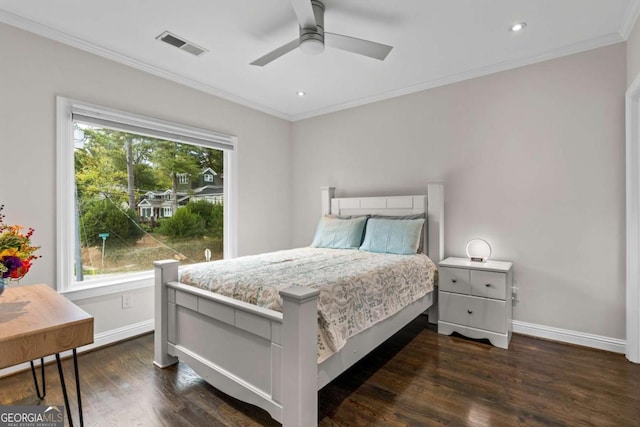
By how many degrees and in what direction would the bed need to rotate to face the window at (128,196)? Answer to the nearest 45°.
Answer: approximately 90° to its right

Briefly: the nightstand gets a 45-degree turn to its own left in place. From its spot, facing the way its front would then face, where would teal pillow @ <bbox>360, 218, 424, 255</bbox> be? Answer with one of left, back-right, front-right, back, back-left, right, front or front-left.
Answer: right

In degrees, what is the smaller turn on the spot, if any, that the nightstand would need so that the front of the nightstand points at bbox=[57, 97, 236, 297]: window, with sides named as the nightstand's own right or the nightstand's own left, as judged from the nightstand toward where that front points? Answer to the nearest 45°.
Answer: approximately 45° to the nightstand's own right

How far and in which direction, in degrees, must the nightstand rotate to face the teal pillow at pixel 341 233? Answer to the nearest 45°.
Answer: approximately 45° to its right

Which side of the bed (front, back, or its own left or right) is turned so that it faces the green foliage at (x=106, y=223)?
right

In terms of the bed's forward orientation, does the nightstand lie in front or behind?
behind

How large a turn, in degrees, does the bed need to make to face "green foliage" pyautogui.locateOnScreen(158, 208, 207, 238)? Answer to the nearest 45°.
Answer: approximately 90° to its right

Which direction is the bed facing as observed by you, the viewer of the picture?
facing the viewer and to the left of the viewer

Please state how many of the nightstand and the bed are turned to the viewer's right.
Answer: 0
